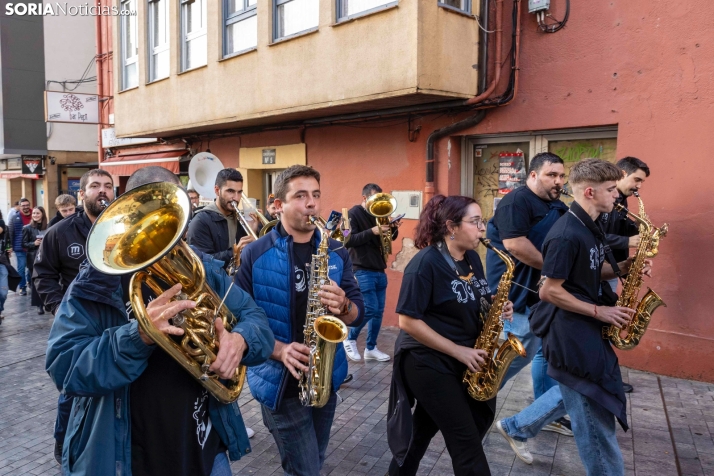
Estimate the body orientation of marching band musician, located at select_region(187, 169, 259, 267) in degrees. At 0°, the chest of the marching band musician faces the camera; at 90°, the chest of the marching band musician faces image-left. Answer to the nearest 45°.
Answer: approximately 315°

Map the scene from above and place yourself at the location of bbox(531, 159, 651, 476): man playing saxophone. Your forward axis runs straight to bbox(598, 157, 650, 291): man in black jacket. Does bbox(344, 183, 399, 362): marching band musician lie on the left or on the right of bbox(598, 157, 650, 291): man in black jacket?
left

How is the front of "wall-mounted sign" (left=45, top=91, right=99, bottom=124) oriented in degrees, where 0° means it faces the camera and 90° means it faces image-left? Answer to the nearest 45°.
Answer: approximately 0°

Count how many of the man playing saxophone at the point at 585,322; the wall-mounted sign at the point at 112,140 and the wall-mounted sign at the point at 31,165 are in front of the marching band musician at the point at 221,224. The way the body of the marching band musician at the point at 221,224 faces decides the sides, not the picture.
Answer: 1

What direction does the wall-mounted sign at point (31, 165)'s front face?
toward the camera

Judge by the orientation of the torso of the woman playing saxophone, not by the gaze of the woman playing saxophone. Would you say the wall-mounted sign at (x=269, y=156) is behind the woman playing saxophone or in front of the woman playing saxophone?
behind

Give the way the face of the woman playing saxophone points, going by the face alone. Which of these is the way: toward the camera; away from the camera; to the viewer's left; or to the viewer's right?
to the viewer's right

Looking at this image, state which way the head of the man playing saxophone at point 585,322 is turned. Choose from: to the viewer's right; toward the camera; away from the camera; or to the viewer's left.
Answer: to the viewer's right

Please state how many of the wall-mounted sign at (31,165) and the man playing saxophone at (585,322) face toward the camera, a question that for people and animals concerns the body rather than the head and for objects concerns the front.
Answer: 1
